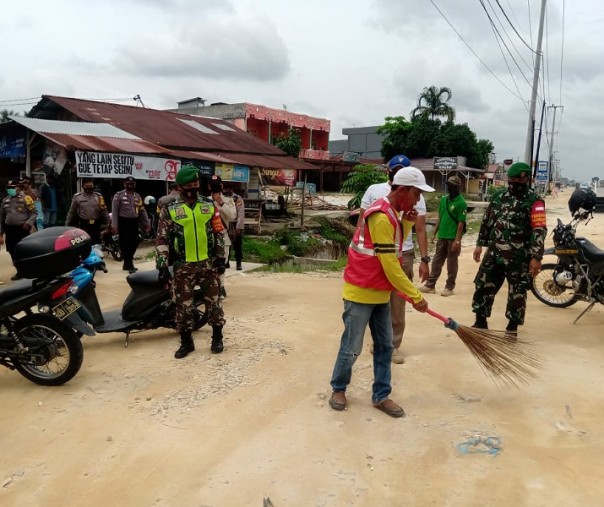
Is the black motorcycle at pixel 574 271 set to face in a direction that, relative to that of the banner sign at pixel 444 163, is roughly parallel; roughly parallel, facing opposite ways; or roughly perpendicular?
roughly perpendicular

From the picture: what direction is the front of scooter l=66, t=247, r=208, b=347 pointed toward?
to the viewer's left

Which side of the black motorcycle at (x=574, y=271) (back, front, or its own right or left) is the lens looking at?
left

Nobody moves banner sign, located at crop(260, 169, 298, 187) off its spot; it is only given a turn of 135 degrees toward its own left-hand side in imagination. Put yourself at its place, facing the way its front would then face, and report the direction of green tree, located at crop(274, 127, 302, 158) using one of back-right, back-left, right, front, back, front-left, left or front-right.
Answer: front-left

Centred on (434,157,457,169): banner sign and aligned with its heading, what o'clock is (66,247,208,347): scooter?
The scooter is roughly at 12 o'clock from the banner sign.

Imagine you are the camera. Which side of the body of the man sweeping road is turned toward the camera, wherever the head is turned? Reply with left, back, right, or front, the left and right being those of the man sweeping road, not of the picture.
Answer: right

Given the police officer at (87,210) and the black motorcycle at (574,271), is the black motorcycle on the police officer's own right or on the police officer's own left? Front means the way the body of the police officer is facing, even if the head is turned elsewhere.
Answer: on the police officer's own left

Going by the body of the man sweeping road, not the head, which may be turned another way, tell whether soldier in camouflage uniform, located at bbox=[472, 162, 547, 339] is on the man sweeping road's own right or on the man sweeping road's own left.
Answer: on the man sweeping road's own left

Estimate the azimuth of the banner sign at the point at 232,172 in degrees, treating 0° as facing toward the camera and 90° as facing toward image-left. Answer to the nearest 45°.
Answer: approximately 0°

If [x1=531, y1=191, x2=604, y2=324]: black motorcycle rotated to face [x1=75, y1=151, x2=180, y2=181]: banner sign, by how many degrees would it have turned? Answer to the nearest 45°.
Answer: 0° — it already faces it

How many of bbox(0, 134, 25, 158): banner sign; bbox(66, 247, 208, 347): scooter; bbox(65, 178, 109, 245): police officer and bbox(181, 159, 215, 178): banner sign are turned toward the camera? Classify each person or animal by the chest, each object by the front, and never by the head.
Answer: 3
